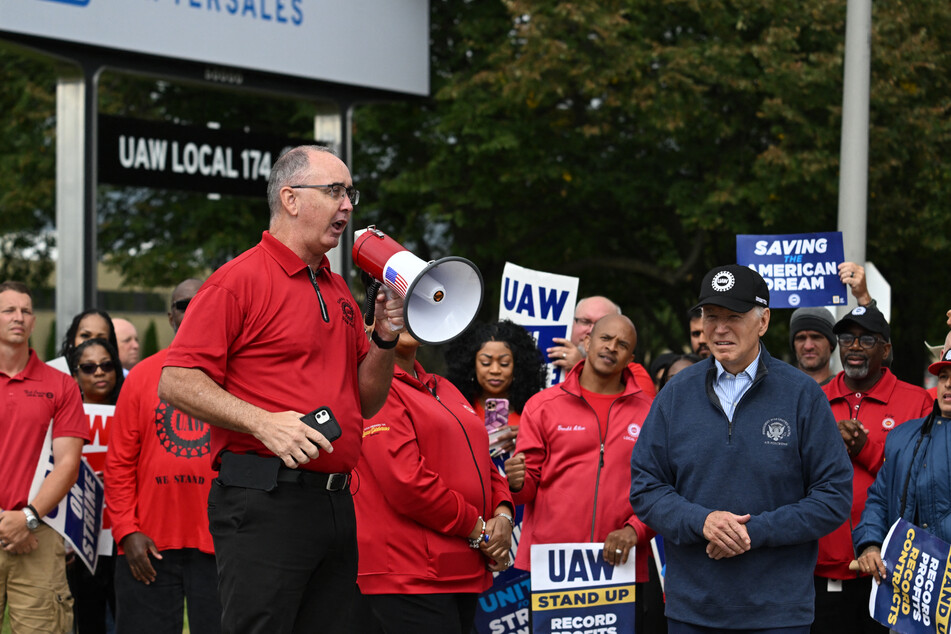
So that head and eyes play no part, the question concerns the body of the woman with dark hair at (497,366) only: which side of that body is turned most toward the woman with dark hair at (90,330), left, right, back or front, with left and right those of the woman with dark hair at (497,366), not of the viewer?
right

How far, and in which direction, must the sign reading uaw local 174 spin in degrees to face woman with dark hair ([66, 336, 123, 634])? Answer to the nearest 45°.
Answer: approximately 45° to its right

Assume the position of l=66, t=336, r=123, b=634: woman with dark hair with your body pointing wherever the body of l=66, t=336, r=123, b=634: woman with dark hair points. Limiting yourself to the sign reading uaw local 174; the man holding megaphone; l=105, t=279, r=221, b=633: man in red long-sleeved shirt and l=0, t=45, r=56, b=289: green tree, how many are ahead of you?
2

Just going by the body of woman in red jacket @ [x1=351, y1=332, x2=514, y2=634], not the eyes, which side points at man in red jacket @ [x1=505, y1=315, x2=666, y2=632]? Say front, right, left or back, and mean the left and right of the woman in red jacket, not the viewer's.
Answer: left

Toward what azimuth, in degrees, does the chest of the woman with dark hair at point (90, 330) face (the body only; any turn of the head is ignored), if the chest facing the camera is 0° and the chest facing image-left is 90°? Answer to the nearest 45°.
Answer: approximately 0°
